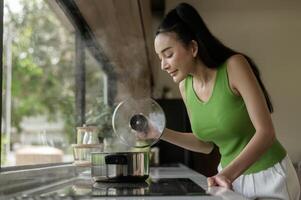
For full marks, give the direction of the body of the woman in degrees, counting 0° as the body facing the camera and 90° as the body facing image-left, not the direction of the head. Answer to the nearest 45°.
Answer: approximately 45°
